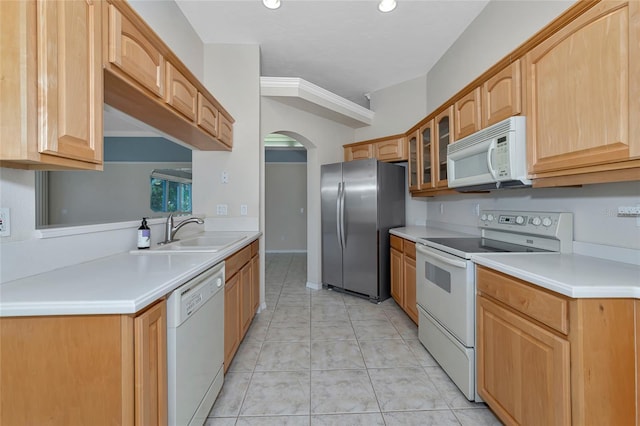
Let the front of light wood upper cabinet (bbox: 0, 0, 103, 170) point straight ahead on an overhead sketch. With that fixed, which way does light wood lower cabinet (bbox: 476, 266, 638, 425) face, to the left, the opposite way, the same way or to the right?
the opposite way

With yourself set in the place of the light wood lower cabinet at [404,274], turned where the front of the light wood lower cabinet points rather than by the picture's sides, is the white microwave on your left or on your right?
on your left

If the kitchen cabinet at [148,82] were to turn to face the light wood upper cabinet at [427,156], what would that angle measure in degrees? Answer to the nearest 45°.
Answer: approximately 45° to its left

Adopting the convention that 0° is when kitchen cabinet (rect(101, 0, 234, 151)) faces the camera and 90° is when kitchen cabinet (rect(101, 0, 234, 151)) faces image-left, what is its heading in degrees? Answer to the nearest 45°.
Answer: approximately 315°

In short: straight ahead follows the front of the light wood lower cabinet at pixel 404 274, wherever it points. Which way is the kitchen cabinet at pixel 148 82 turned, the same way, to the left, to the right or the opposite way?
the opposite way

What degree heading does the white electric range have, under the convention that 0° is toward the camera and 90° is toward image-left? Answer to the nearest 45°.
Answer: approximately 45°
